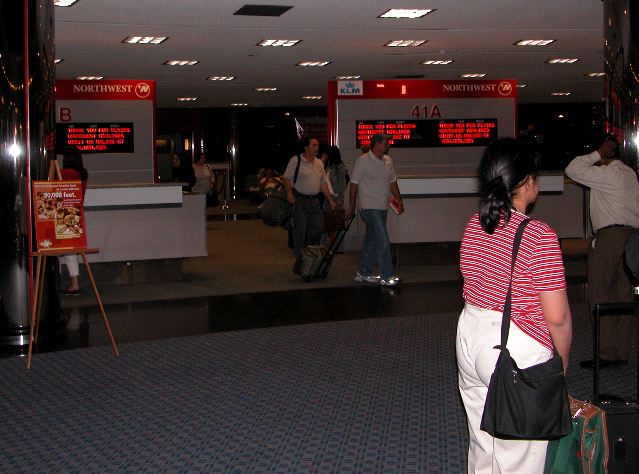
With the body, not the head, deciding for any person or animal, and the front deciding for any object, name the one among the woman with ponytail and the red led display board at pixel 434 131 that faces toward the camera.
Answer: the red led display board

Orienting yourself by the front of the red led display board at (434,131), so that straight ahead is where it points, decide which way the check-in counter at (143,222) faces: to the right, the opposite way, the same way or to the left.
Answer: the same way

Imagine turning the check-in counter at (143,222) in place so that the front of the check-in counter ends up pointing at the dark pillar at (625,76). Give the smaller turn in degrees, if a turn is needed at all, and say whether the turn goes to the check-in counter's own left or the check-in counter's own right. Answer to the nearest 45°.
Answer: approximately 45° to the check-in counter's own left

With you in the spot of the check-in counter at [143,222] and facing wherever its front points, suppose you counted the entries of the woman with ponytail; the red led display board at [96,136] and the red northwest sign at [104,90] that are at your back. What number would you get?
2

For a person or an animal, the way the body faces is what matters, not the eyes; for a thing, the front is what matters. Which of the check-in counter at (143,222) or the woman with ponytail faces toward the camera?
the check-in counter

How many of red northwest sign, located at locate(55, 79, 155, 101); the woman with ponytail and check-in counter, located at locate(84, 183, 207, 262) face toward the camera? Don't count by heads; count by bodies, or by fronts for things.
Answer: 2

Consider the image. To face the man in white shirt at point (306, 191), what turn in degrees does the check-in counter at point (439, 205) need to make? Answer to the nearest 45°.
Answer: approximately 45° to its right

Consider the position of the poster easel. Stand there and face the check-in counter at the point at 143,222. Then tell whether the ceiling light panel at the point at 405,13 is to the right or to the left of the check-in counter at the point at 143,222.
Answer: right

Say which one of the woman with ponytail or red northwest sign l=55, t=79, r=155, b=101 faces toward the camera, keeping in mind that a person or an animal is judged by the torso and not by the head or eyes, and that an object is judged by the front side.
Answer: the red northwest sign

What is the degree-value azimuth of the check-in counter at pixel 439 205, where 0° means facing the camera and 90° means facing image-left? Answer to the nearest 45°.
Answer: approximately 0°

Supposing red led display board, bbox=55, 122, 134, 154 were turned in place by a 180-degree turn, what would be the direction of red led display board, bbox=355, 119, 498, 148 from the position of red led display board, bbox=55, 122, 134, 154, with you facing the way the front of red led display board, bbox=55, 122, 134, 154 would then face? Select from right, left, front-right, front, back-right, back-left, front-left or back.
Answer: right

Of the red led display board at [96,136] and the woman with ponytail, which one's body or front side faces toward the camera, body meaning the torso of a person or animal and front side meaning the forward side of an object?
the red led display board

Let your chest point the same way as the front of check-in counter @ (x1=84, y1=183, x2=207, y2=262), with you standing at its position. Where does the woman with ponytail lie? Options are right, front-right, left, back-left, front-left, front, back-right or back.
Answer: front

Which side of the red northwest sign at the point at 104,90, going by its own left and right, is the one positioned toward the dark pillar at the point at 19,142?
front

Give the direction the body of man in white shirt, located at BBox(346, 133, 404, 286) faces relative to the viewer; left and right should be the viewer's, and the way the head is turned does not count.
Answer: facing the viewer and to the right of the viewer

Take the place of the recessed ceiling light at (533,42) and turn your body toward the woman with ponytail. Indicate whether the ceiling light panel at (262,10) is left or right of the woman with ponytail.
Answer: right

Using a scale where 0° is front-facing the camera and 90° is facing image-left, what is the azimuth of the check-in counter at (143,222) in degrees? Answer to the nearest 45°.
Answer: approximately 0°

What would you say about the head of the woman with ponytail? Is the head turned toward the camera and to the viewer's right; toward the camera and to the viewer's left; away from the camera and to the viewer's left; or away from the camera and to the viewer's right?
away from the camera and to the viewer's right

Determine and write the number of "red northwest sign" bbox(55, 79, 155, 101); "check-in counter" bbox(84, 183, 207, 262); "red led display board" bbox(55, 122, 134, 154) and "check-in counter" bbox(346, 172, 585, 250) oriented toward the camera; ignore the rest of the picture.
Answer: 4
